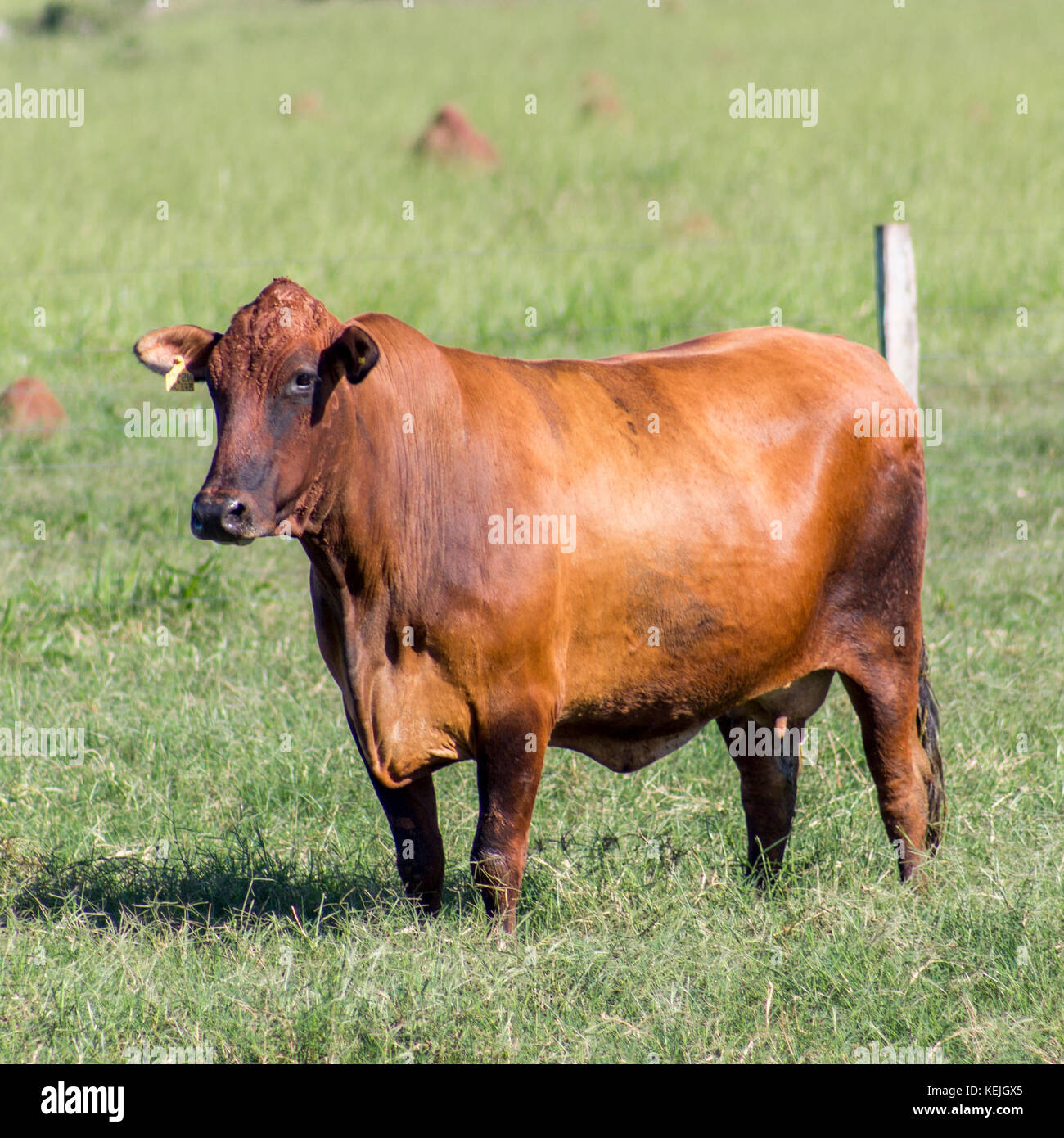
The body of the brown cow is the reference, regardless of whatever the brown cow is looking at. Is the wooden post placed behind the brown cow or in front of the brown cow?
behind

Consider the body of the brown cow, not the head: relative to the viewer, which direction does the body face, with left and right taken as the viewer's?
facing the viewer and to the left of the viewer
